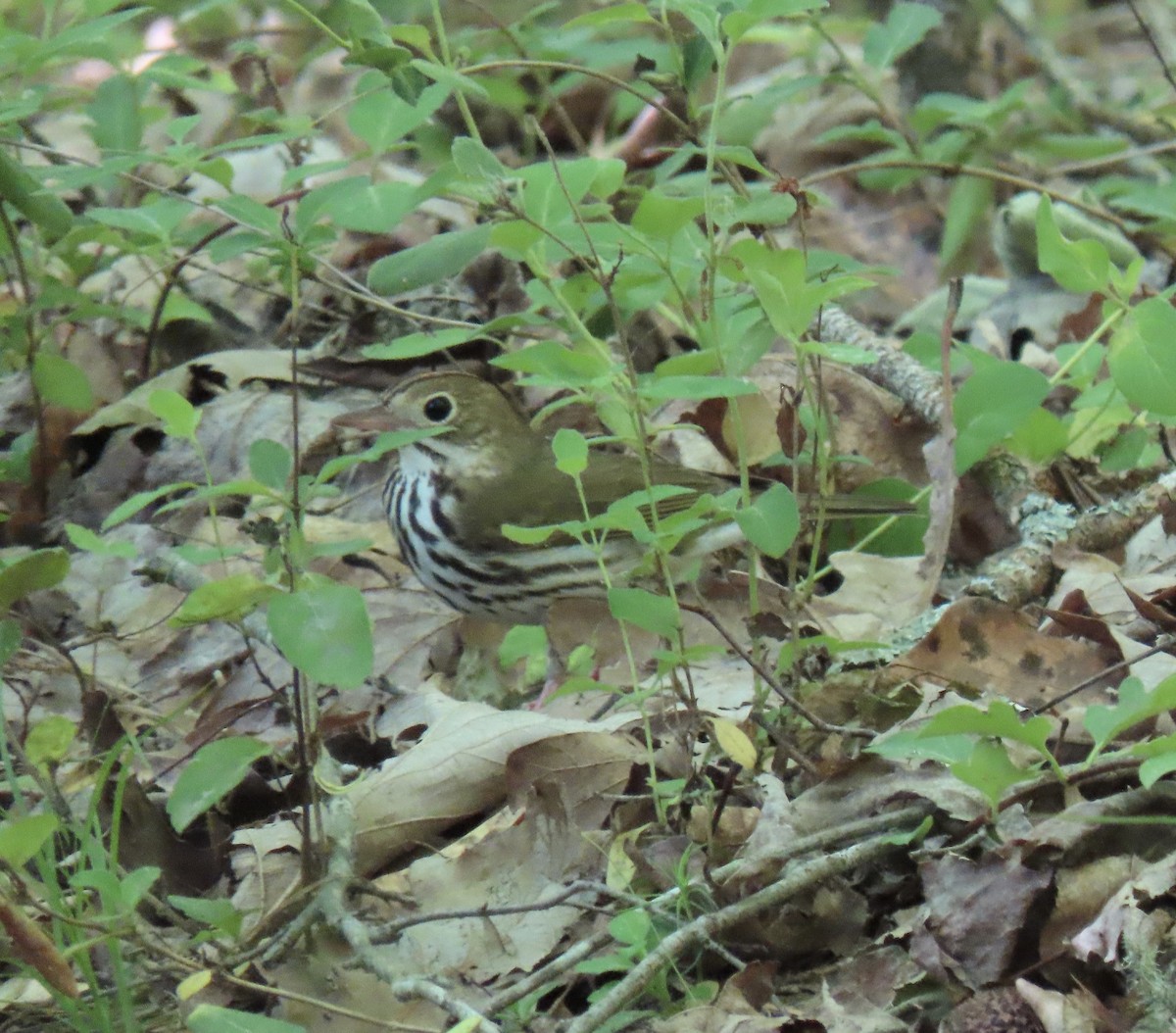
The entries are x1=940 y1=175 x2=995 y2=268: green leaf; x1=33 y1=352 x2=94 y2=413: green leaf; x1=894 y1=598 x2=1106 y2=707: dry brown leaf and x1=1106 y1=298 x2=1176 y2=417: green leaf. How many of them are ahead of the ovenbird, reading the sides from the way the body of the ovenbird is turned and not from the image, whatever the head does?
1

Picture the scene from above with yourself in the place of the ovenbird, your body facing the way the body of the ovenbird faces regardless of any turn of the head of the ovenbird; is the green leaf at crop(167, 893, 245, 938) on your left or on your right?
on your left

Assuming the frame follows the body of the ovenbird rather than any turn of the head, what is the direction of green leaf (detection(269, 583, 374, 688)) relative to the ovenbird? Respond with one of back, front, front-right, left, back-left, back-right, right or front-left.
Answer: left

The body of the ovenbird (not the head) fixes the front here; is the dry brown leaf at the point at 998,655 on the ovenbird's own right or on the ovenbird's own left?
on the ovenbird's own left

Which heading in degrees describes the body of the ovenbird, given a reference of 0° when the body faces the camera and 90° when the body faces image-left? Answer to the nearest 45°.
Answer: approximately 90°

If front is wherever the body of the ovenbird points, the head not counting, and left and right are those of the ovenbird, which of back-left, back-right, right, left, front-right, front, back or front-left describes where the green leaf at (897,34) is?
back-right

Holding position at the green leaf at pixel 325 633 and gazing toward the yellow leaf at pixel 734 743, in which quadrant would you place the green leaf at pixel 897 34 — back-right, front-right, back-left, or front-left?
front-left
